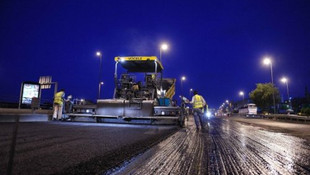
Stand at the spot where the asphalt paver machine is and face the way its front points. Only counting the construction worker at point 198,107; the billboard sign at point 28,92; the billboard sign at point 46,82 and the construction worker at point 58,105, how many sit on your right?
1

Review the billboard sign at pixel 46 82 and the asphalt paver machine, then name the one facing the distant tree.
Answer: the asphalt paver machine

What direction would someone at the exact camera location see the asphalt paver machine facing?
facing away from the viewer and to the right of the viewer

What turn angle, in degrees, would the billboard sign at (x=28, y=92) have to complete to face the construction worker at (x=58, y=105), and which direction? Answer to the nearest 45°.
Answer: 0° — it already faces them

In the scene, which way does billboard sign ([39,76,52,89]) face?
toward the camera

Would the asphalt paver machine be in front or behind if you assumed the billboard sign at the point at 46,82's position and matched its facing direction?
in front

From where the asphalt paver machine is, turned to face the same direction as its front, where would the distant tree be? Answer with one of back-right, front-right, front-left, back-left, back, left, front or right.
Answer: front
